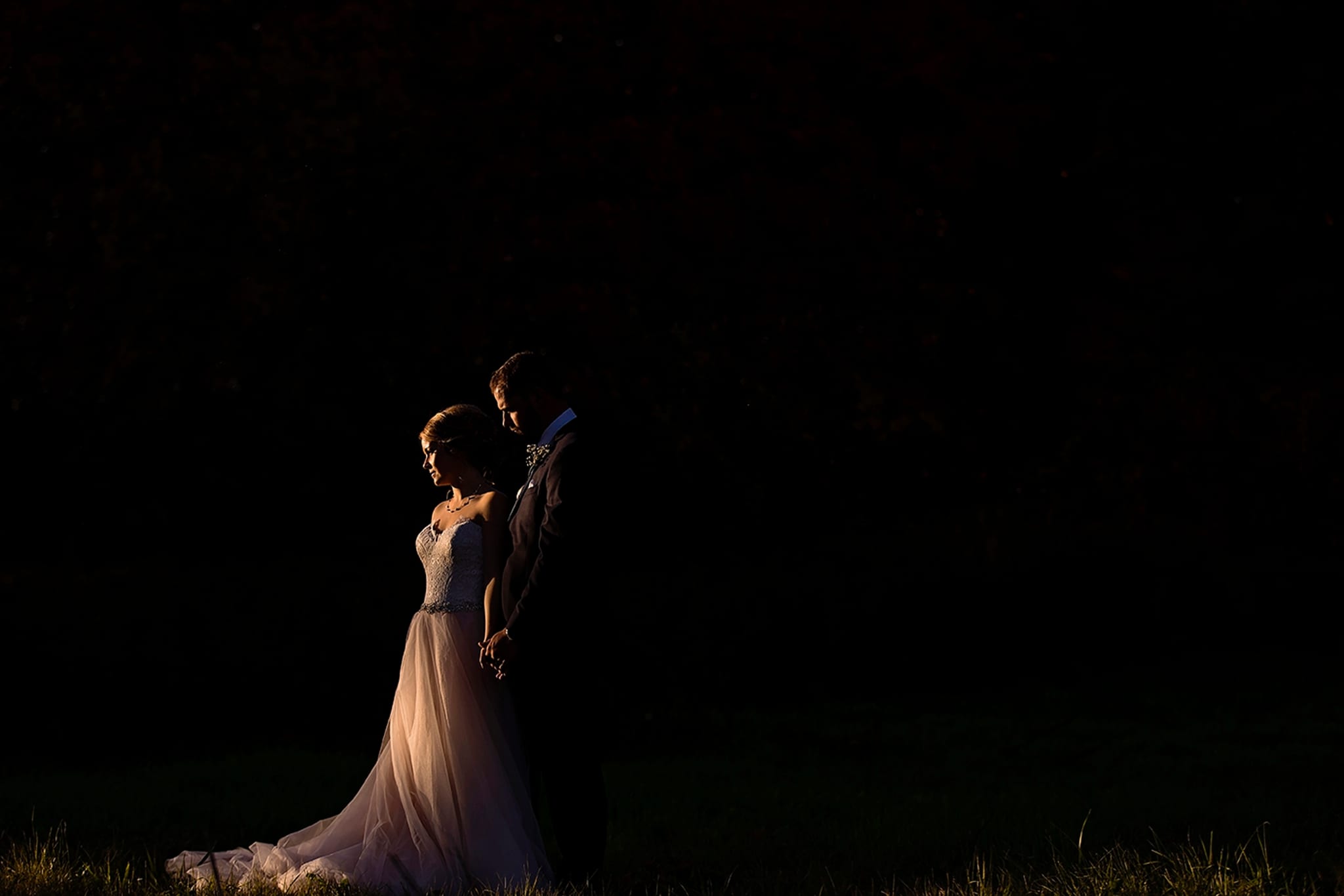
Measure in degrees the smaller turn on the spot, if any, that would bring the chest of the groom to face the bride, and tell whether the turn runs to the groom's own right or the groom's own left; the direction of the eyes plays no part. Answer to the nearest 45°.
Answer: approximately 45° to the groom's own right

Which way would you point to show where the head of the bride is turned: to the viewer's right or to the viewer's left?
to the viewer's left

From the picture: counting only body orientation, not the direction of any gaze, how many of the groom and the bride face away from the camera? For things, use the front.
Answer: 0

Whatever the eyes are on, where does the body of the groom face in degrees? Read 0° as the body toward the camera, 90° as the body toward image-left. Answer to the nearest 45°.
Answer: approximately 90°

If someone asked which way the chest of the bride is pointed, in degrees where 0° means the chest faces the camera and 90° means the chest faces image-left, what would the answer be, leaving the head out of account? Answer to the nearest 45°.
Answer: approximately 45°

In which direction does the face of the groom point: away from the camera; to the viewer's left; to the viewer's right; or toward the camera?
to the viewer's left
